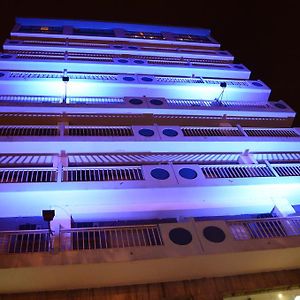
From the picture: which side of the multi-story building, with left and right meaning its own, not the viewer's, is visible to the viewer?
front
